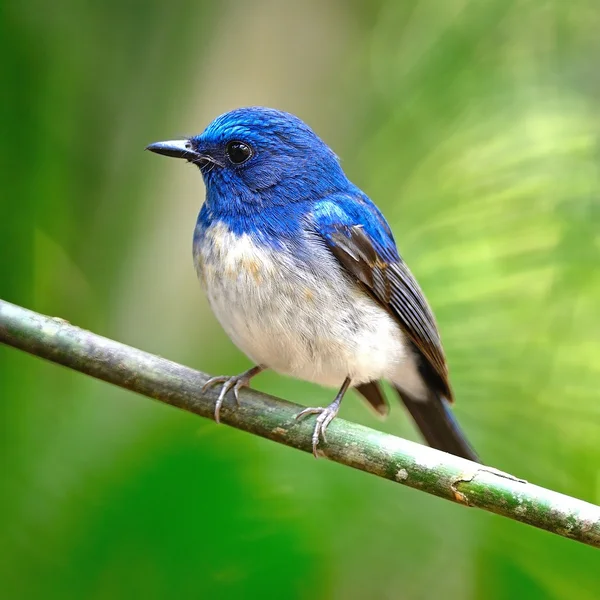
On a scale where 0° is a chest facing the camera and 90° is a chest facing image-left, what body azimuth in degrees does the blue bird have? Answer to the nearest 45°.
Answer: approximately 45°
